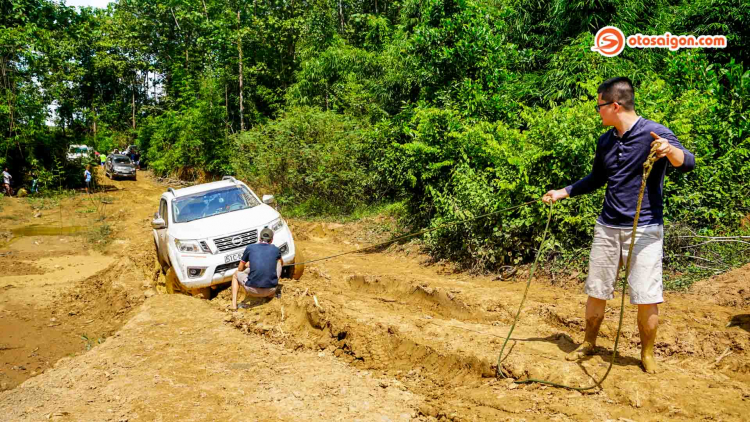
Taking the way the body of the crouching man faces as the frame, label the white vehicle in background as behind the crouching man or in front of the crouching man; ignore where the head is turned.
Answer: in front

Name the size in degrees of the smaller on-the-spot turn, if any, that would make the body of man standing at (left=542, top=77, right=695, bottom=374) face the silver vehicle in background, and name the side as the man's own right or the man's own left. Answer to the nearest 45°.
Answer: approximately 90° to the man's own right

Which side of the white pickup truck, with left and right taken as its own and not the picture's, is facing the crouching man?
front

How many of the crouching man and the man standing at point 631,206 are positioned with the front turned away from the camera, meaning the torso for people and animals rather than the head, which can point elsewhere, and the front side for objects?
1

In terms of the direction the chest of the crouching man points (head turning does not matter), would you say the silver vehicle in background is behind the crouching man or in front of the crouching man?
in front

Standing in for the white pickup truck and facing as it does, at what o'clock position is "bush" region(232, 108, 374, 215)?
The bush is roughly at 8 o'clock from the white pickup truck.

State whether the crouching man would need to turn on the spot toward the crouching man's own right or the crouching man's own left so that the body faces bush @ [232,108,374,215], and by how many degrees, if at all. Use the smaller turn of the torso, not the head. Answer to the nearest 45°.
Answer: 0° — they already face it

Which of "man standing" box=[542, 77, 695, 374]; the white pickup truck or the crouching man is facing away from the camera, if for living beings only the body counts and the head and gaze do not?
the crouching man

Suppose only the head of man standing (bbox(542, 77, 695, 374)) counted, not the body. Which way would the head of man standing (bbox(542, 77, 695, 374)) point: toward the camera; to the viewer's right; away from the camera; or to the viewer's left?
to the viewer's left

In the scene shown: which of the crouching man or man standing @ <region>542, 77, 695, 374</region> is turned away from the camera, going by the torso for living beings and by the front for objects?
the crouching man

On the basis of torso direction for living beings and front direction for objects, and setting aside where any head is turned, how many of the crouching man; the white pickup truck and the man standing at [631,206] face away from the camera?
1

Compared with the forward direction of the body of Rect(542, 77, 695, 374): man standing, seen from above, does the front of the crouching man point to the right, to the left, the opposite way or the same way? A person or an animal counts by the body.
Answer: to the right

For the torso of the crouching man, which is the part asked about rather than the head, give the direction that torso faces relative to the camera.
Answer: away from the camera

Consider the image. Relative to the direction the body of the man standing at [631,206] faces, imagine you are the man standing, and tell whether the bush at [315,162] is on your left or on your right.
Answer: on your right
